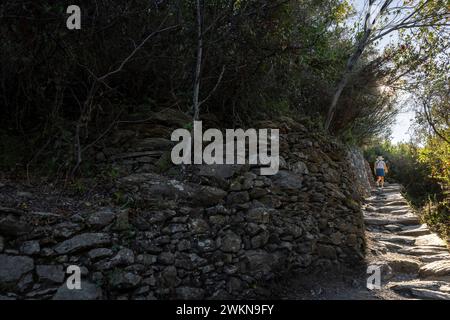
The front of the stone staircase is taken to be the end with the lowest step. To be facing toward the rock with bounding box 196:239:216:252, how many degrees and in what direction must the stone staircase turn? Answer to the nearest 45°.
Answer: approximately 45° to its right

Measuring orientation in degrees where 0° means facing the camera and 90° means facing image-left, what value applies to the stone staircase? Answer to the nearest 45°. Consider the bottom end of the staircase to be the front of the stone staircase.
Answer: approximately 0°
